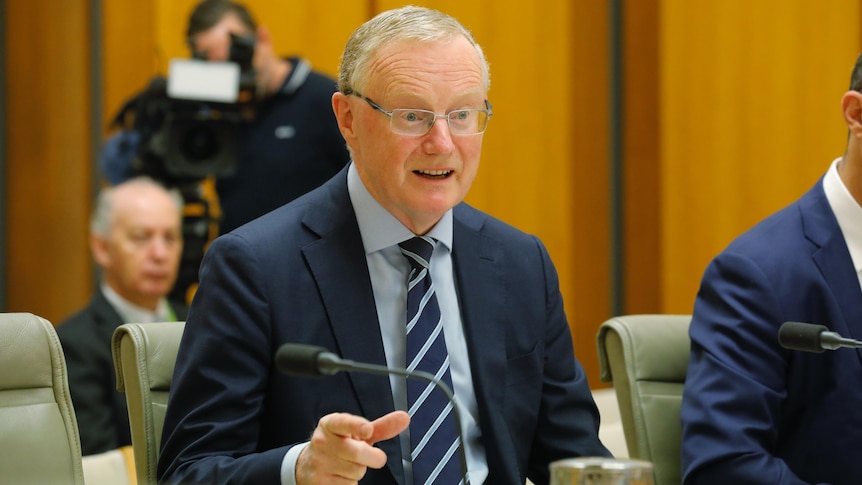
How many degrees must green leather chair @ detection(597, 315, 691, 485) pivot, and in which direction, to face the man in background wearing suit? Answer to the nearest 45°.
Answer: approximately 180°

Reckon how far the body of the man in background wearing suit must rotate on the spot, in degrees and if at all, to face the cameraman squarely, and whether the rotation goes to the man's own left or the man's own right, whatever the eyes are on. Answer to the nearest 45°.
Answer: approximately 90° to the man's own left

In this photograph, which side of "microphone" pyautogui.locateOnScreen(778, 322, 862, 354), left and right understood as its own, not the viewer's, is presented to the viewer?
left

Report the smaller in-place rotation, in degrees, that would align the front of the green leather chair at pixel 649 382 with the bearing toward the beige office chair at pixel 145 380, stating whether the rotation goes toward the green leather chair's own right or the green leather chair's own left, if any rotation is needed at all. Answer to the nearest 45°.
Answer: approximately 90° to the green leather chair's own right

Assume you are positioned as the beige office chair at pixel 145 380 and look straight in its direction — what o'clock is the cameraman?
The cameraman is roughly at 8 o'clock from the beige office chair.

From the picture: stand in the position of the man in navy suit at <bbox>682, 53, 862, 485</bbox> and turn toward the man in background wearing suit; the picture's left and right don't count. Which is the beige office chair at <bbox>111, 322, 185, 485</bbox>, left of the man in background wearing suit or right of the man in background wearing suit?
left

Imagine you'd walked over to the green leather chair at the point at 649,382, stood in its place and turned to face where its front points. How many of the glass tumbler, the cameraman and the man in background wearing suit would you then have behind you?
2

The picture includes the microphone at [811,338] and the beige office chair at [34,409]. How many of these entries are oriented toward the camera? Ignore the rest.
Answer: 1
